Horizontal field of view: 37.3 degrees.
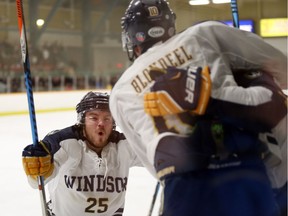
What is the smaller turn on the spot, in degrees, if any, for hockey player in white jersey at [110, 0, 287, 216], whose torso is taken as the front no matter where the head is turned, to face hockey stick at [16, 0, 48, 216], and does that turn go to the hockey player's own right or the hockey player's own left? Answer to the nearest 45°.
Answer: approximately 45° to the hockey player's own left

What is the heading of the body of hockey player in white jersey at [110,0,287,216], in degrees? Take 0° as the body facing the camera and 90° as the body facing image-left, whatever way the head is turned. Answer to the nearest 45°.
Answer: approximately 180°

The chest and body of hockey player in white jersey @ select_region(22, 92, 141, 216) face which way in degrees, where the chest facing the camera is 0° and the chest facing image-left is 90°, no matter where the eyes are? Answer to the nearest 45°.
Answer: approximately 0°
